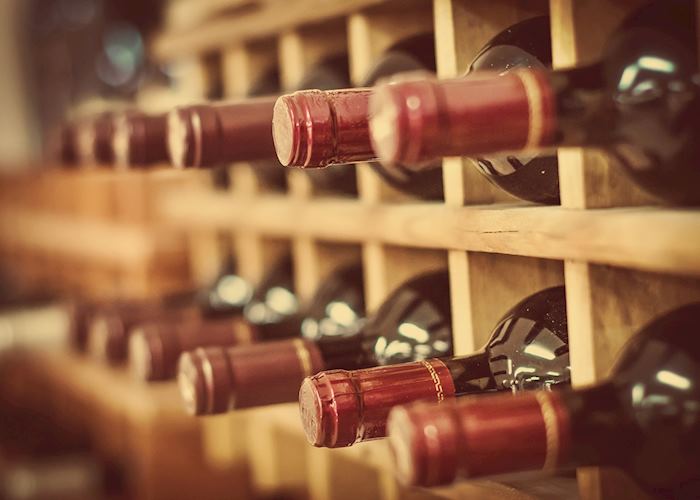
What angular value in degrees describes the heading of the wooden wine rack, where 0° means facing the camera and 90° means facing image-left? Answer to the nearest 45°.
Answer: approximately 45°
